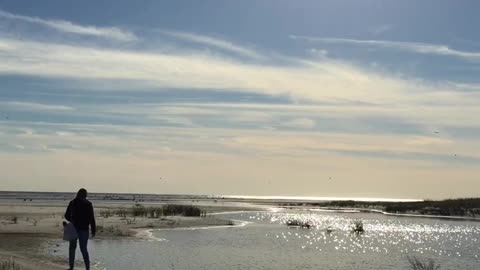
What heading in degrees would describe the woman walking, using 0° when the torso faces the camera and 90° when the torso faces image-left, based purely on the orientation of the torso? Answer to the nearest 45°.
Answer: approximately 180°
